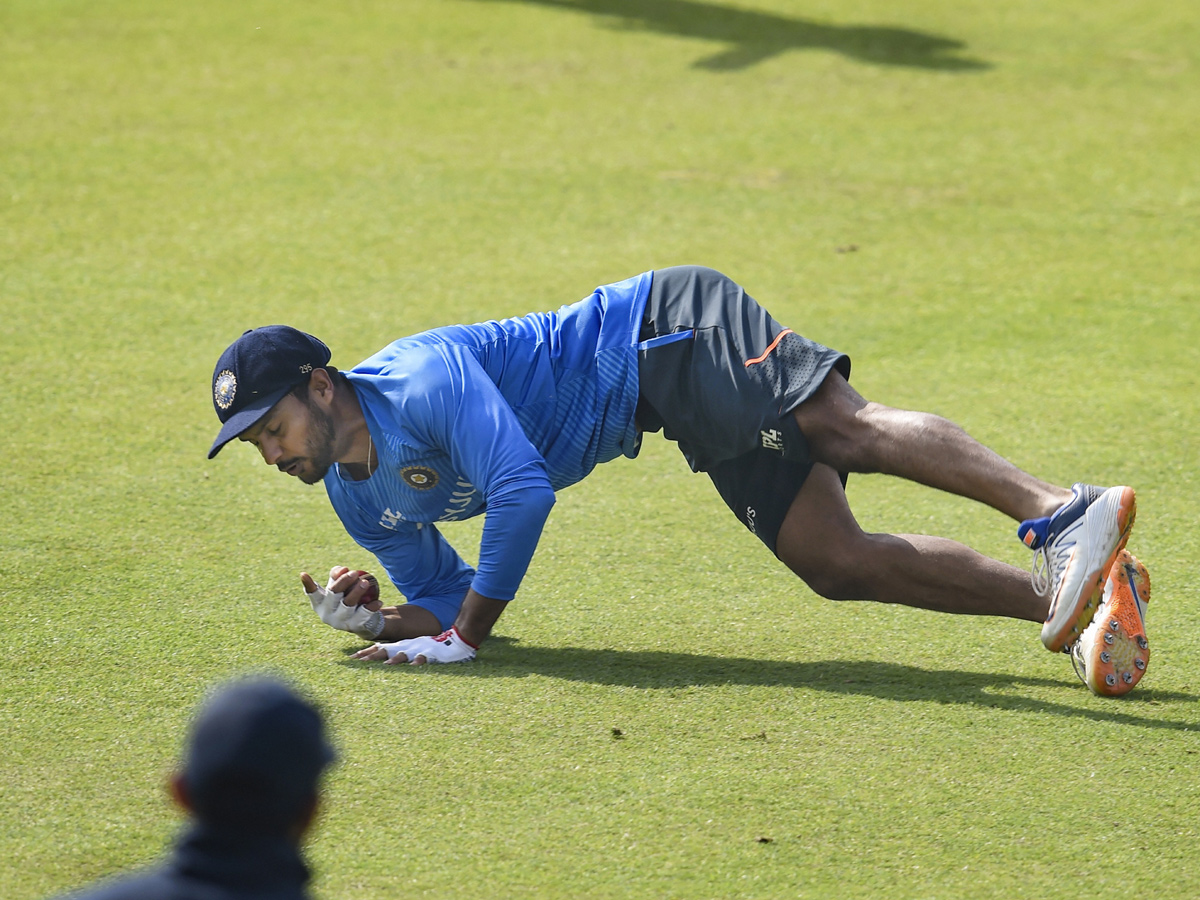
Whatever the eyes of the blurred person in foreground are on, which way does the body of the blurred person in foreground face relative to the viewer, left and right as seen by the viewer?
facing away from the viewer and to the right of the viewer
